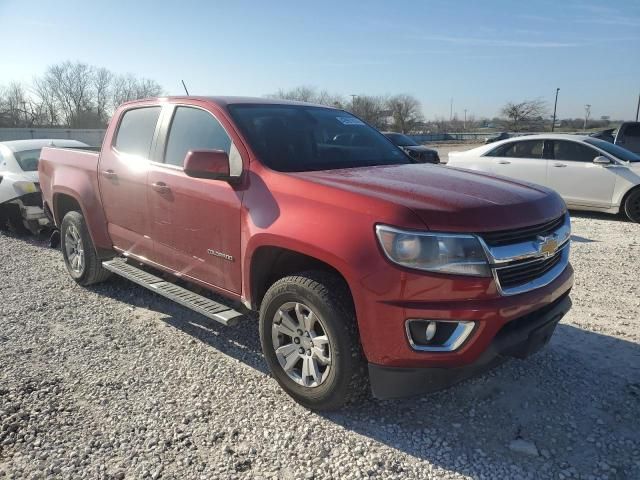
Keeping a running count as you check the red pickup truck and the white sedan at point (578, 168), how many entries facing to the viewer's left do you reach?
0

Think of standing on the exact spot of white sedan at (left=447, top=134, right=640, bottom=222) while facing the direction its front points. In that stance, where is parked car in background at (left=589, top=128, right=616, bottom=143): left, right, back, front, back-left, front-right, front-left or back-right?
back-left

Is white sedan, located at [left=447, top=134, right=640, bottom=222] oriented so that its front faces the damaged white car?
no

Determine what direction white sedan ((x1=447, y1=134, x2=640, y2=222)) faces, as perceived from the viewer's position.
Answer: facing the viewer and to the right of the viewer

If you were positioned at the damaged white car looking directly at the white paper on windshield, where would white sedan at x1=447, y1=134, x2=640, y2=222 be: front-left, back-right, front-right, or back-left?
front-left

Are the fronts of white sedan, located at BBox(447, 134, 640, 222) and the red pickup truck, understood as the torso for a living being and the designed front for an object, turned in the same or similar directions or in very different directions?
same or similar directions

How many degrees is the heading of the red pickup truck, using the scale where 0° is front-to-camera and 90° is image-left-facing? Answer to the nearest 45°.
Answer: approximately 315°

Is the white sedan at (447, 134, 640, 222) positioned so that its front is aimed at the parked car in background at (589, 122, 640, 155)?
no

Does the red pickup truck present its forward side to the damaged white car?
no

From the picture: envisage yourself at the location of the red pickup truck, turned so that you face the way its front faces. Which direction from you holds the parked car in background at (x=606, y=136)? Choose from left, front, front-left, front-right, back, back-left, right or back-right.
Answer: left

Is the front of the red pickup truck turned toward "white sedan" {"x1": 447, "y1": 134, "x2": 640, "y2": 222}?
no
